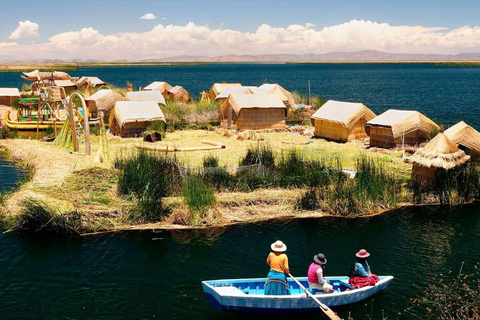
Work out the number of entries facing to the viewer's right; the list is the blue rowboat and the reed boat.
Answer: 1

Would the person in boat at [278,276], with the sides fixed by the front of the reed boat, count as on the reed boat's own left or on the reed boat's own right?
on the reed boat's own left

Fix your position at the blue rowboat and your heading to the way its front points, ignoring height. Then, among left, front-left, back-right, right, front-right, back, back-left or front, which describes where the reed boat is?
back-left

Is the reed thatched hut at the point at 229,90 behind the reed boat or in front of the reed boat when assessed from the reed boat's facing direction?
behind

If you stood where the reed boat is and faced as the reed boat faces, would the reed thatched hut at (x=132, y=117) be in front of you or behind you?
behind

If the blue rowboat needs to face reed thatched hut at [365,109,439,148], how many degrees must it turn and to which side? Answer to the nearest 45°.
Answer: approximately 90° to its left

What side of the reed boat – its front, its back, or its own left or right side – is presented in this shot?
left

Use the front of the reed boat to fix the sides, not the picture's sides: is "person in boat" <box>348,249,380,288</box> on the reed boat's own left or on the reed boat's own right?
on the reed boat's own left

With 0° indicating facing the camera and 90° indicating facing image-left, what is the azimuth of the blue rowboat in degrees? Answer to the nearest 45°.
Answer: approximately 270°

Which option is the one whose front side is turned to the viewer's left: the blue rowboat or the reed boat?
the reed boat

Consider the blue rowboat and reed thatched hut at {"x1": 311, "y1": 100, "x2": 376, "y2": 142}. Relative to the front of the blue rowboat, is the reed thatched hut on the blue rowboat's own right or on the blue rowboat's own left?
on the blue rowboat's own left

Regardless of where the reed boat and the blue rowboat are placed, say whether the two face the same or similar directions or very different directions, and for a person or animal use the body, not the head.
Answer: very different directions

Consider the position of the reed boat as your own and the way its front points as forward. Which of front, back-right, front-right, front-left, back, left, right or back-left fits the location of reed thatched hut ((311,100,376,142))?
back-left

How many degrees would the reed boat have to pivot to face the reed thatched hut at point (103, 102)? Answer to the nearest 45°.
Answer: approximately 135° to its right
